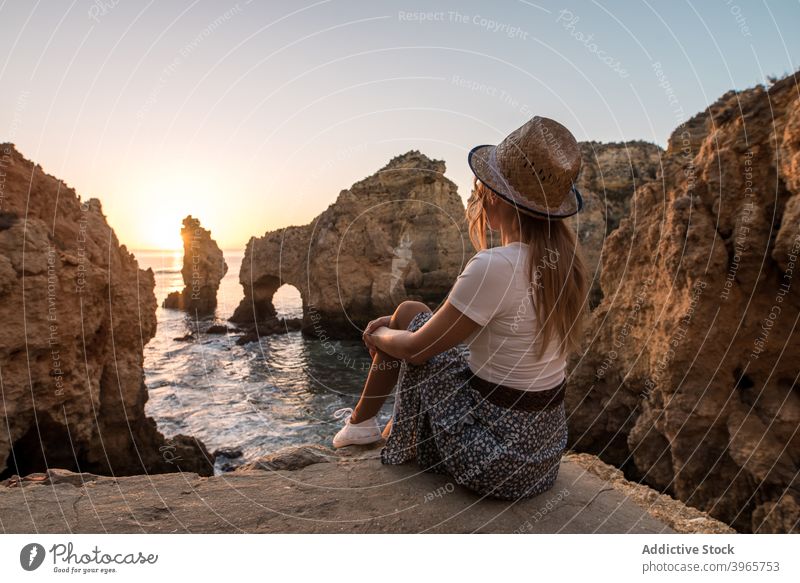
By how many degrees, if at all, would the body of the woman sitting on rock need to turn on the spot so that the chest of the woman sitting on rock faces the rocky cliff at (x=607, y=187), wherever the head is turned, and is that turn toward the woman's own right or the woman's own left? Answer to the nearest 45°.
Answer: approximately 45° to the woman's own right

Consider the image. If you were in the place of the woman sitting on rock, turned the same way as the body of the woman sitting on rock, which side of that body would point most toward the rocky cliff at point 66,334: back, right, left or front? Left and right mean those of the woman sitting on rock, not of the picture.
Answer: front

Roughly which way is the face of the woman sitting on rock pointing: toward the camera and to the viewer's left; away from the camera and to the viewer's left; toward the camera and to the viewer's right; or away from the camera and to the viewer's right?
away from the camera and to the viewer's left

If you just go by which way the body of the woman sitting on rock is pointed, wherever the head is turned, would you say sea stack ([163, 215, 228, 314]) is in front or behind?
in front

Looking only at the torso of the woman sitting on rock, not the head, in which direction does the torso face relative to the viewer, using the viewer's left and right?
facing away from the viewer and to the left of the viewer

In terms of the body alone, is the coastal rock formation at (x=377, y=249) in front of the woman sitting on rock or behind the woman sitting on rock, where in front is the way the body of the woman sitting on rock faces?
in front

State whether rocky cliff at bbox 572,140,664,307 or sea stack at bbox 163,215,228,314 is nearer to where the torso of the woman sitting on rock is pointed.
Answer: the sea stack

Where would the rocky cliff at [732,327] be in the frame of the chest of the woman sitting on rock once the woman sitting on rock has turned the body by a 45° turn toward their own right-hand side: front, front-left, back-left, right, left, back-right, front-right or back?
front-right
